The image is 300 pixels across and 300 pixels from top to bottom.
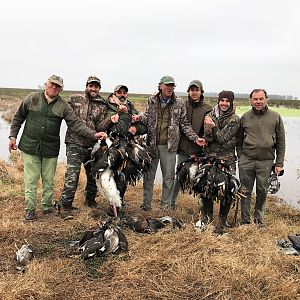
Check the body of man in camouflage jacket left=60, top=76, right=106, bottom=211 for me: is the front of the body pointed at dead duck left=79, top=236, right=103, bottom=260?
yes

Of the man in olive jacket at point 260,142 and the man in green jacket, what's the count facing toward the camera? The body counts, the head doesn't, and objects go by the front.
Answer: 2

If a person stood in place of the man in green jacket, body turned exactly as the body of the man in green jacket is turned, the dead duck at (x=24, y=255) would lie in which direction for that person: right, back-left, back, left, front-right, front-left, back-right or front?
front

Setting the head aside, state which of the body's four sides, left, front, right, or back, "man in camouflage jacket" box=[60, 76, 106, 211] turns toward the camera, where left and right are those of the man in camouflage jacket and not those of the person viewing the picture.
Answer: front

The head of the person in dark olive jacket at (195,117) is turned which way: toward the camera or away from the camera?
toward the camera

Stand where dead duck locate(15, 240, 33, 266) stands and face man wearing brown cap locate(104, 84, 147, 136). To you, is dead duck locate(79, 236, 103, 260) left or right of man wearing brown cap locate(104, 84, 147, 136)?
right

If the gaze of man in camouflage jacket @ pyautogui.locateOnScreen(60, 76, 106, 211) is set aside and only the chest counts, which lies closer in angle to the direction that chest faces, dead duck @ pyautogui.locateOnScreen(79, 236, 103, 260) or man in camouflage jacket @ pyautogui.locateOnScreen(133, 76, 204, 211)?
the dead duck

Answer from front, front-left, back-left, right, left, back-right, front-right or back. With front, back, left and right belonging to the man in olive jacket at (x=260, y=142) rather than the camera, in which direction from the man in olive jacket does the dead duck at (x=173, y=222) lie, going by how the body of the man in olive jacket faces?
front-right

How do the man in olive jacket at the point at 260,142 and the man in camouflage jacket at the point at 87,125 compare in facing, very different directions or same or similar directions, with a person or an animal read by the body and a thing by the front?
same or similar directions

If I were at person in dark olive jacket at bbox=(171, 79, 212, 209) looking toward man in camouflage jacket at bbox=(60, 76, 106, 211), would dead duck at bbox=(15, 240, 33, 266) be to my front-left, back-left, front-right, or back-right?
front-left

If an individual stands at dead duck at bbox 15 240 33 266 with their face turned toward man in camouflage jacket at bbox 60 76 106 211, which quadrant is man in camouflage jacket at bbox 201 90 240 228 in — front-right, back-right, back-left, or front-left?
front-right

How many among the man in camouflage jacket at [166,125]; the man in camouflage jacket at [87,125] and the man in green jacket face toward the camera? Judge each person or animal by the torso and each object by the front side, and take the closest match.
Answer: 3

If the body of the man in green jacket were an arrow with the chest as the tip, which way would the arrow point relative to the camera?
toward the camera

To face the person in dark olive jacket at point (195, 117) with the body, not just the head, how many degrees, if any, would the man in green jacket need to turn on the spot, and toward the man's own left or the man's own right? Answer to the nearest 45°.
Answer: approximately 90° to the man's own left

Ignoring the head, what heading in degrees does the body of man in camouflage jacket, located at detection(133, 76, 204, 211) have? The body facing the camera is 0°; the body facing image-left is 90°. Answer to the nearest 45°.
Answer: approximately 0°

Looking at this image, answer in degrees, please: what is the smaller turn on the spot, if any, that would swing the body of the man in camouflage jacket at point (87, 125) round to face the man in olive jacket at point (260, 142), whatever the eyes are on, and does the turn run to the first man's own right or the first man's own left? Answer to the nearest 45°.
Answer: approximately 90° to the first man's own left
